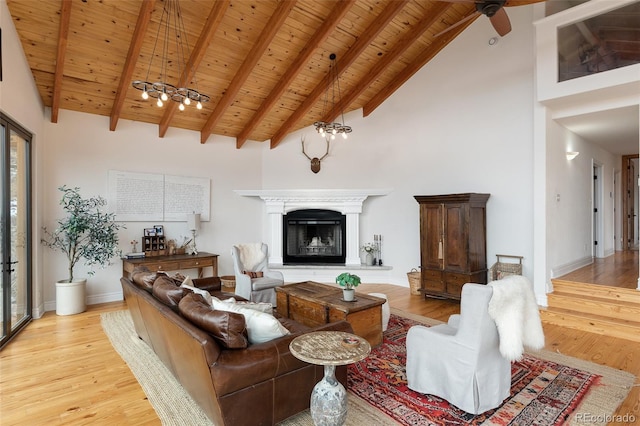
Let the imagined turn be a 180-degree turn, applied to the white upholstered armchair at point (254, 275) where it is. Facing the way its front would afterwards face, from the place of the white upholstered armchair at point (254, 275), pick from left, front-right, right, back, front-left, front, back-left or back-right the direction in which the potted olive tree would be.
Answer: front-left

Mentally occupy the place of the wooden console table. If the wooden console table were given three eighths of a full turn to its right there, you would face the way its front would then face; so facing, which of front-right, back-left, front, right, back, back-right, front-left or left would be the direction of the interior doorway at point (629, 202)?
back-right

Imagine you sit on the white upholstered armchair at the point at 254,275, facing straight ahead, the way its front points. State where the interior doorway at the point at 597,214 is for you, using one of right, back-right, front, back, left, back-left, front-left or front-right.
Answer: front-left

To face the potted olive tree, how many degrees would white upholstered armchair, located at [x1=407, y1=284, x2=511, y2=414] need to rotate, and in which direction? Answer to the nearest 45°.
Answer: approximately 45° to its left

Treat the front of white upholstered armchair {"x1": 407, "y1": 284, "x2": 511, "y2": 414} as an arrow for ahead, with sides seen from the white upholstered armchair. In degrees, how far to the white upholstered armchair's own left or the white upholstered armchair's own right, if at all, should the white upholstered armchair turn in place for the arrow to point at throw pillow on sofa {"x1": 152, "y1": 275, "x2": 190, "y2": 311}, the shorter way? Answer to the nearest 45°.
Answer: approximately 45° to the white upholstered armchair's own left

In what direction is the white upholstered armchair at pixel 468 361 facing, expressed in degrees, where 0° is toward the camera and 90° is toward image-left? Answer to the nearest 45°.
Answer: approximately 135°

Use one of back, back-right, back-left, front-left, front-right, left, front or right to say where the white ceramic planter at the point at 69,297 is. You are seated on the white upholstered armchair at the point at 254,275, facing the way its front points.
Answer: back-right

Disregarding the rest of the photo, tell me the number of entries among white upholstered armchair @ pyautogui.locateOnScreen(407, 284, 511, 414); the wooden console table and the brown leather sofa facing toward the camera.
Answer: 1

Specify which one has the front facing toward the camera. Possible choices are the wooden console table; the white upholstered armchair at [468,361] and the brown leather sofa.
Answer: the wooden console table

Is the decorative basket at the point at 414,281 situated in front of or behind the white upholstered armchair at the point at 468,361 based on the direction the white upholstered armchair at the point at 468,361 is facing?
in front

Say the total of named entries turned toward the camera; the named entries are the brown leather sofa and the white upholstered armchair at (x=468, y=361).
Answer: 0
